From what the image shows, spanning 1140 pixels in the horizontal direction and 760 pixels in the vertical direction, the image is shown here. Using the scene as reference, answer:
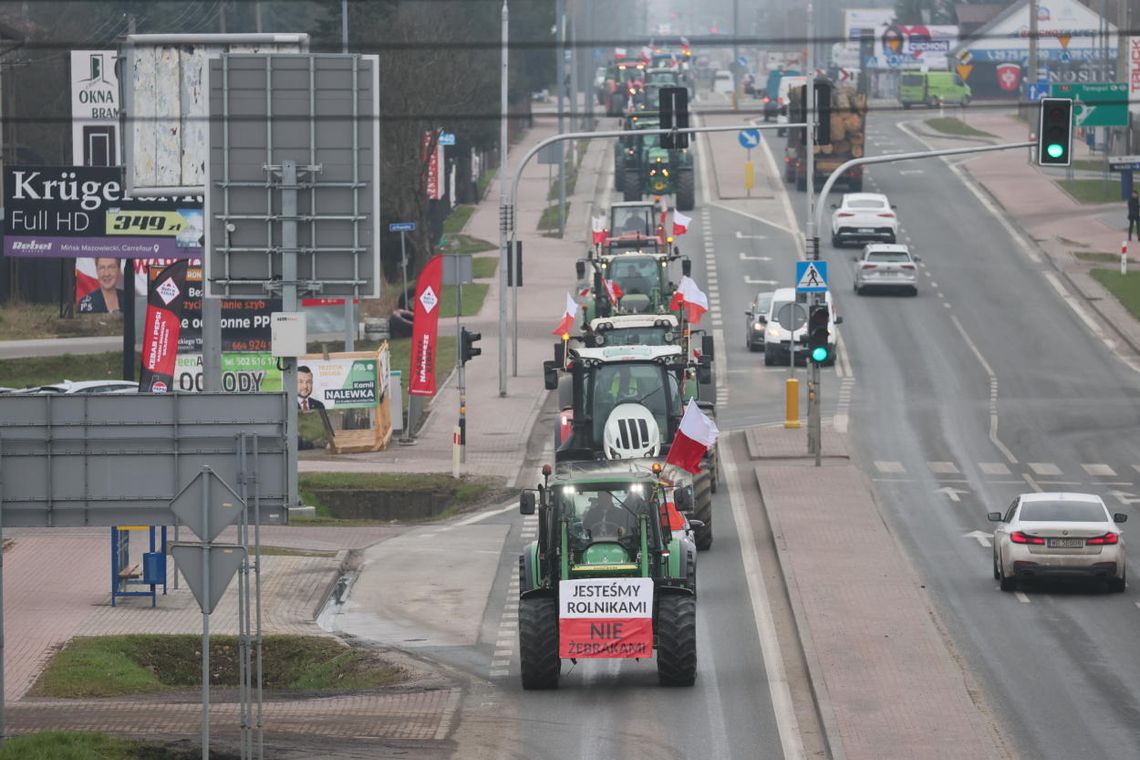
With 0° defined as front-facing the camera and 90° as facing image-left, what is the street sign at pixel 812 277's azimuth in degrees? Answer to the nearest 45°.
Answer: approximately 0°

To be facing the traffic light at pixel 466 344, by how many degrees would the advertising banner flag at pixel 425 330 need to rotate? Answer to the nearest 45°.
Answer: approximately 45° to its left

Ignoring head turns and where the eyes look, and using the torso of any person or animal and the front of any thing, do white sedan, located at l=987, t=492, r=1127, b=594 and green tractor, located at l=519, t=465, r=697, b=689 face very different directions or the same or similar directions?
very different directions

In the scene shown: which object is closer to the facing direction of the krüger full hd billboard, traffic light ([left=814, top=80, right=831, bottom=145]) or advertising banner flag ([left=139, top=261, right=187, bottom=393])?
the advertising banner flag

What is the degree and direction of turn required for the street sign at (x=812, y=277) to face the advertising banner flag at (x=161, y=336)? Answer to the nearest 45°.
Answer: approximately 90° to its right

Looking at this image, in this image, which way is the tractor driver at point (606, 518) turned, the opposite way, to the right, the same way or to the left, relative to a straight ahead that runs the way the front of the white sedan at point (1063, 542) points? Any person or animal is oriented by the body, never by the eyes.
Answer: the opposite way

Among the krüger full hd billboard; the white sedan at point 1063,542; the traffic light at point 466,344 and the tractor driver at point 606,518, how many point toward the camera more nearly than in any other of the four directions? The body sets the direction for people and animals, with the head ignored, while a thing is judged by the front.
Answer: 2

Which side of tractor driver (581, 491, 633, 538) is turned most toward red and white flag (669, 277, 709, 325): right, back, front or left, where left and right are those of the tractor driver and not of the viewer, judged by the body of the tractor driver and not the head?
back
